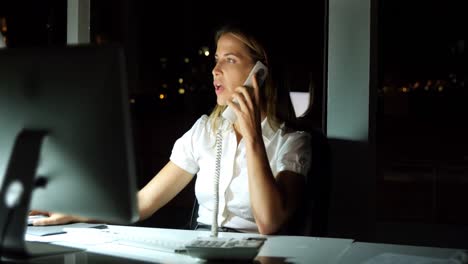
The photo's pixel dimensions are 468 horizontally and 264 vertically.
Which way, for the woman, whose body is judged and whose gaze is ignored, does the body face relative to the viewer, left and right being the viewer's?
facing the viewer and to the left of the viewer

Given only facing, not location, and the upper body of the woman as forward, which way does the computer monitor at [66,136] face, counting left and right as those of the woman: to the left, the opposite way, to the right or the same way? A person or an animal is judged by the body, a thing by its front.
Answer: the opposite way

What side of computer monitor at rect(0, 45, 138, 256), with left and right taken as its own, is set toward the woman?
front

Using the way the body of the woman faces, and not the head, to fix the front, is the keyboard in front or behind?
in front

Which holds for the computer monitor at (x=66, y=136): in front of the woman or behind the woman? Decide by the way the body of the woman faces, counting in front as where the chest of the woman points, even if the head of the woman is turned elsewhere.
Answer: in front

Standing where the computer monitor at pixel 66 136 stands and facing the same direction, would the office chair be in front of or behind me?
in front

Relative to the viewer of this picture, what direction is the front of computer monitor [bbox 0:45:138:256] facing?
facing away from the viewer and to the right of the viewer
